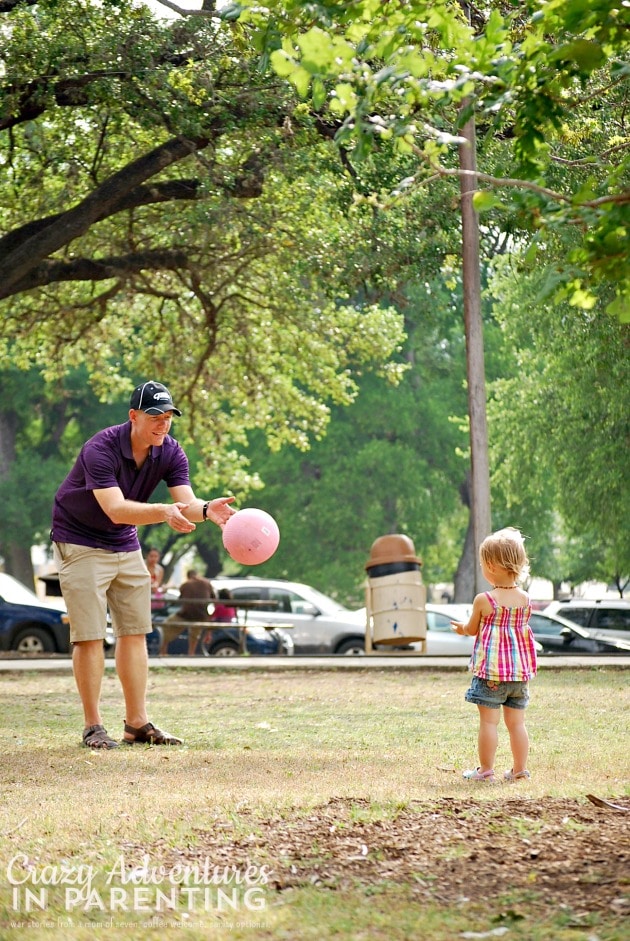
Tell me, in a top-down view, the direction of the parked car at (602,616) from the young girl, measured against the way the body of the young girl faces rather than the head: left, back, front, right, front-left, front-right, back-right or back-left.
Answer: front-right

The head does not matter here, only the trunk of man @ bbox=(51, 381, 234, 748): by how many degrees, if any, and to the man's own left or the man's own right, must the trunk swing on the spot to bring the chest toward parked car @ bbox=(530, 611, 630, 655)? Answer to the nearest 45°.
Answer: approximately 90° to the man's own left

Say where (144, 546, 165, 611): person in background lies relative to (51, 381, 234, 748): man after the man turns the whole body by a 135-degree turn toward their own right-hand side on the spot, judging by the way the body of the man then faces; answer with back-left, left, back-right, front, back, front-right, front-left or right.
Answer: right

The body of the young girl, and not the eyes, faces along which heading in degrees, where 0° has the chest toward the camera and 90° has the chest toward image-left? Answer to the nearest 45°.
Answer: approximately 135°

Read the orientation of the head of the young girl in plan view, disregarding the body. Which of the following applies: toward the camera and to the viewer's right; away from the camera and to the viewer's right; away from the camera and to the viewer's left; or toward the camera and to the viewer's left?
away from the camera and to the viewer's left

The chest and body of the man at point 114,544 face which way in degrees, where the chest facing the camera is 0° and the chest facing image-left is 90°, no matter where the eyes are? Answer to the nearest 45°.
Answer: approximately 315°
